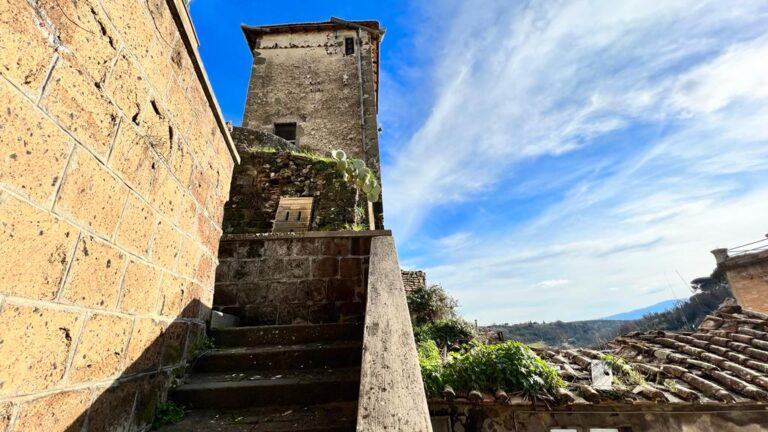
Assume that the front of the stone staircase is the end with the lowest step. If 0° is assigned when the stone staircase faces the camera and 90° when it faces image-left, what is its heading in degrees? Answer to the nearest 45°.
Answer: approximately 0°

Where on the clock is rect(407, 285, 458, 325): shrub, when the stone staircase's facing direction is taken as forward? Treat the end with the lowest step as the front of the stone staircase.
The shrub is roughly at 7 o'clock from the stone staircase.

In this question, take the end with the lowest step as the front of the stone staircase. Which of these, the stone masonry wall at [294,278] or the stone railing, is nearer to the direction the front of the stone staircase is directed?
the stone railing

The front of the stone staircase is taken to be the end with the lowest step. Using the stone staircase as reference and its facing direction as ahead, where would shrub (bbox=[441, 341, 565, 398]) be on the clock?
The shrub is roughly at 8 o'clock from the stone staircase.

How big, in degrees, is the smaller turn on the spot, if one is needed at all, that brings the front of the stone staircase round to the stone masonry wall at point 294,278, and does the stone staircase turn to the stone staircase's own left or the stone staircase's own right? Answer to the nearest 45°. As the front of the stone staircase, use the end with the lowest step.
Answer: approximately 180°

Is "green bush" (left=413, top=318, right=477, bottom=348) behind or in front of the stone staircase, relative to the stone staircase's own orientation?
behind

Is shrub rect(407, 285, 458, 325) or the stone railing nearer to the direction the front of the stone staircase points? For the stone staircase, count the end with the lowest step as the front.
the stone railing
